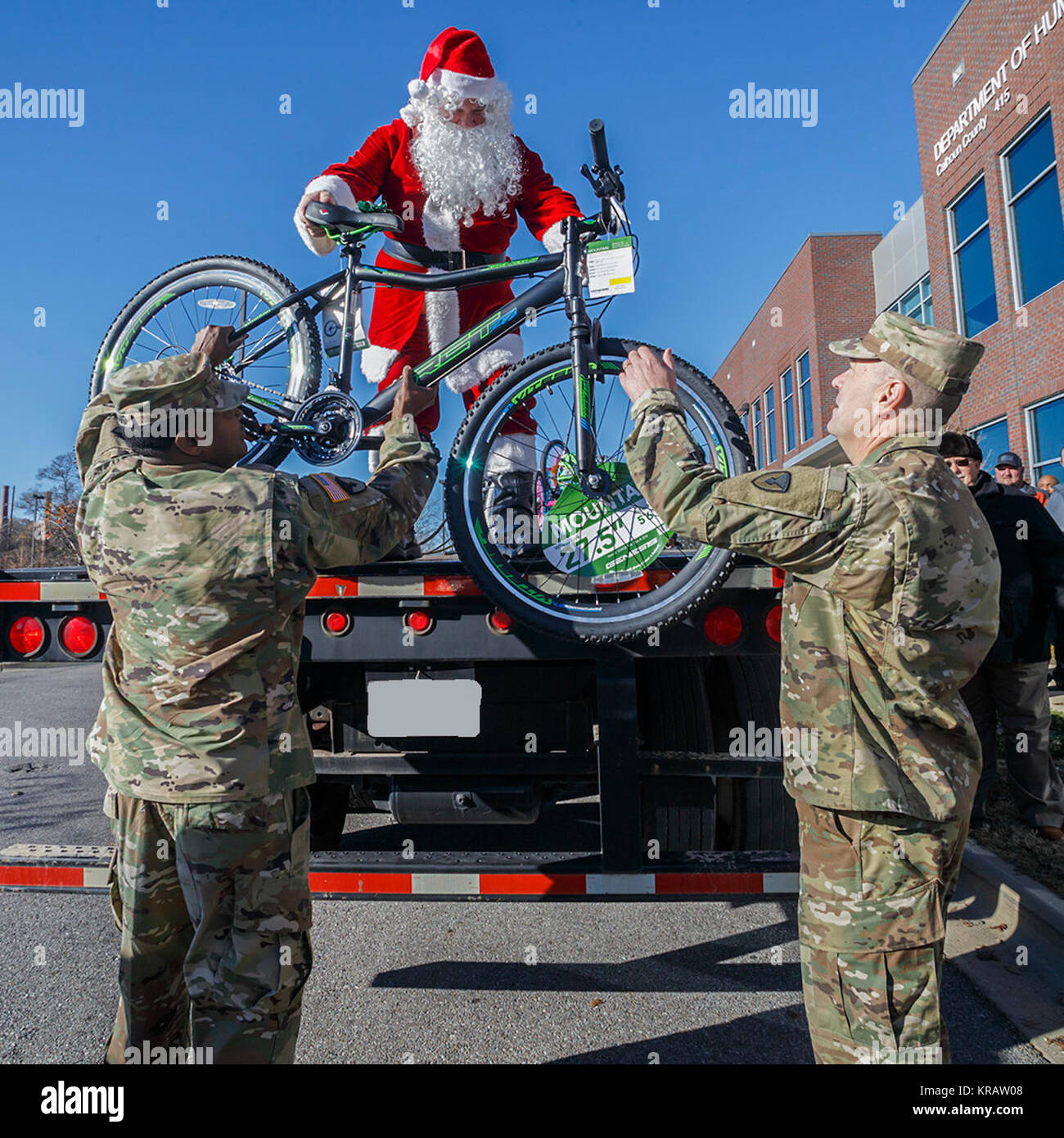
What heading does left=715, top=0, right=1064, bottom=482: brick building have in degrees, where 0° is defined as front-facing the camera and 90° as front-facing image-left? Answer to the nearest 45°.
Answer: approximately 45°

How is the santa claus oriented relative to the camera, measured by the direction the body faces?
toward the camera

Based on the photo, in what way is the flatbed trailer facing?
away from the camera

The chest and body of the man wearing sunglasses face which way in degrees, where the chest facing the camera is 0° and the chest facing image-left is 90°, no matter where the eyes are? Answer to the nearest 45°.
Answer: approximately 45°

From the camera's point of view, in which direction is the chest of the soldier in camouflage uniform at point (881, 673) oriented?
to the viewer's left

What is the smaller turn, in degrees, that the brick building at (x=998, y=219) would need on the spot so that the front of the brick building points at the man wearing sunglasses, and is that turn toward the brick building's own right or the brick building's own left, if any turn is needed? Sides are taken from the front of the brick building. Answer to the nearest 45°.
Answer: approximately 45° to the brick building's own left

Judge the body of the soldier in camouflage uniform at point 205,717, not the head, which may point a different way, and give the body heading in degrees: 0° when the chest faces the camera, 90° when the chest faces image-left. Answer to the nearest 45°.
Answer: approximately 225°

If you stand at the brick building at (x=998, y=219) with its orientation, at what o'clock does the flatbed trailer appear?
The flatbed trailer is roughly at 11 o'clock from the brick building.

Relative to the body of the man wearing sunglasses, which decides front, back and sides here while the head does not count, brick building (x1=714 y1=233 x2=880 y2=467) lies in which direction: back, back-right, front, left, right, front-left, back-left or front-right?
back-right

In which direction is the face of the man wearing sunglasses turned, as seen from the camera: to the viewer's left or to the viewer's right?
to the viewer's left

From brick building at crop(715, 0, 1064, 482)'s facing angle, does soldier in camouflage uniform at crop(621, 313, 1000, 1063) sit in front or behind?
in front

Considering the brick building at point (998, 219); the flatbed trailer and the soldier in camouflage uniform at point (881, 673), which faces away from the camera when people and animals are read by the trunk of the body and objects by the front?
the flatbed trailer

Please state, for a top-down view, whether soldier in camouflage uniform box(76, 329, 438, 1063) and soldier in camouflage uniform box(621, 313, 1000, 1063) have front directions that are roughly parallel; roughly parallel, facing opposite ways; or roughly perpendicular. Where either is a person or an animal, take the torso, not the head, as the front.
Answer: roughly perpendicular

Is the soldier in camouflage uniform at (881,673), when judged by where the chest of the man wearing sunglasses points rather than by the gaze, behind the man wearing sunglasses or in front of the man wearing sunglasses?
in front

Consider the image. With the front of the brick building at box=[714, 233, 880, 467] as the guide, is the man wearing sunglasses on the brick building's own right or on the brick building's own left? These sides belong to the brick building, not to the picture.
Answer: on the brick building's own left

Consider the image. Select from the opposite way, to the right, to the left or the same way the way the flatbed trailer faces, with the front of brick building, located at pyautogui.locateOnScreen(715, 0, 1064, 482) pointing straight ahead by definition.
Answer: to the right
